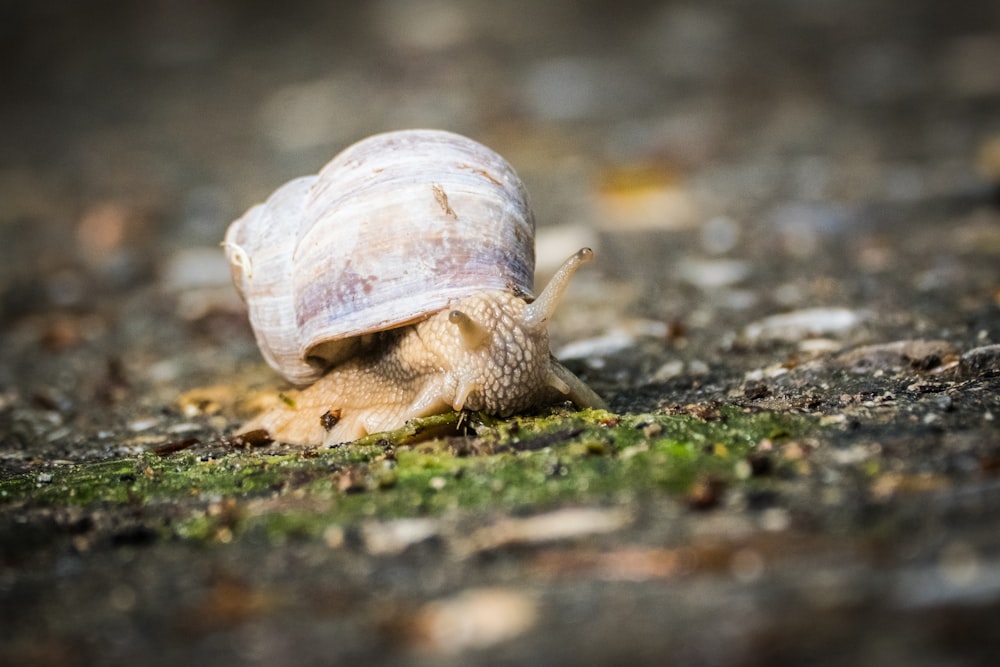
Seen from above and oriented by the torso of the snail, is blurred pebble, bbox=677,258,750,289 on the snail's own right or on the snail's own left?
on the snail's own left

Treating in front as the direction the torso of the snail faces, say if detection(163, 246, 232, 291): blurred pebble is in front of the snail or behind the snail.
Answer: behind

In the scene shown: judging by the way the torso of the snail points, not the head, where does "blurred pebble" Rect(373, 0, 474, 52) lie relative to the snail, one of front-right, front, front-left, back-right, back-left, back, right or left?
back-left

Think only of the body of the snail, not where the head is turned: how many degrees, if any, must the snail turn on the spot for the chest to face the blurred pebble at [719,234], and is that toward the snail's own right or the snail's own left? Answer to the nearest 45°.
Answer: approximately 90° to the snail's own left

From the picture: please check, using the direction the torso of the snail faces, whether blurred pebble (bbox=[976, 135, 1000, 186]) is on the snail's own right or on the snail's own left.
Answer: on the snail's own left

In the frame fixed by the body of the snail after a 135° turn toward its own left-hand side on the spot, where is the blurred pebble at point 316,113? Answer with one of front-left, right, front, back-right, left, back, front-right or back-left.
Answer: front

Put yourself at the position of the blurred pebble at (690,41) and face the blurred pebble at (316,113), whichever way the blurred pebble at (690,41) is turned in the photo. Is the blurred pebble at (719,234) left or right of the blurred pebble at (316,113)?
left

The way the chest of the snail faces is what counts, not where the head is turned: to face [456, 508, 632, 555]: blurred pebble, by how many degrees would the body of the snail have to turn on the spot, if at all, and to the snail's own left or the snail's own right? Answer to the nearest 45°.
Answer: approximately 45° to the snail's own right

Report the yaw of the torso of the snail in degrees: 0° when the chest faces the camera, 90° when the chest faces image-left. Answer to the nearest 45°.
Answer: approximately 315°

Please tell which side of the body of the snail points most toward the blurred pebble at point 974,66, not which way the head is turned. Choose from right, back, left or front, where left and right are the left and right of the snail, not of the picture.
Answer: left

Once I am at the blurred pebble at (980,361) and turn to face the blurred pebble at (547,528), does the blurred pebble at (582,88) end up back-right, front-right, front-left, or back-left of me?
back-right
